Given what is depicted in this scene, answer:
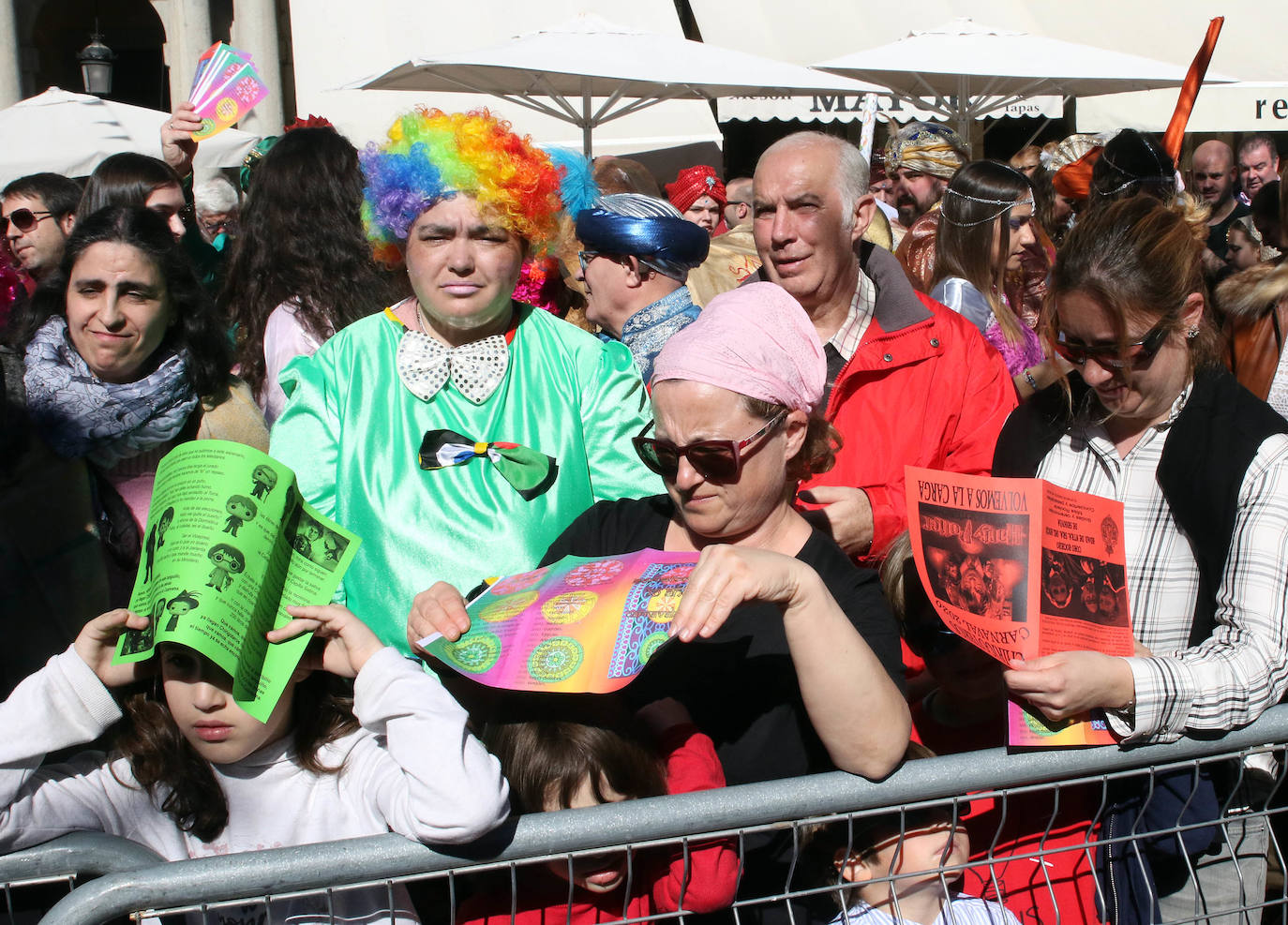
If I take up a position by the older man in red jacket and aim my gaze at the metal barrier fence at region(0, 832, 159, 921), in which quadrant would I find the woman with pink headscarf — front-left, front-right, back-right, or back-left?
front-left

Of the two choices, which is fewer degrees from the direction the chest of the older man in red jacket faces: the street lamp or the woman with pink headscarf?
the woman with pink headscarf

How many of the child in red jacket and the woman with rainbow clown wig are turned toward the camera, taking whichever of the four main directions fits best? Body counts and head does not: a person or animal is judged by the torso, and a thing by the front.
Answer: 2

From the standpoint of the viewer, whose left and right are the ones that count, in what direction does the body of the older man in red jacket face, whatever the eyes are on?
facing the viewer and to the left of the viewer

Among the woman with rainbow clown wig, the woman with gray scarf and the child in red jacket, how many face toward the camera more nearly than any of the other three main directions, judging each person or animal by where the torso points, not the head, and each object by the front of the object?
3

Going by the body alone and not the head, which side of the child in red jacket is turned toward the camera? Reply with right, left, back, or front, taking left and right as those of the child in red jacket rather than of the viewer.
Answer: front

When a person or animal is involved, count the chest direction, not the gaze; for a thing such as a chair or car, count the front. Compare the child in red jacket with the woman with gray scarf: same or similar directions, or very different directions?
same or similar directions

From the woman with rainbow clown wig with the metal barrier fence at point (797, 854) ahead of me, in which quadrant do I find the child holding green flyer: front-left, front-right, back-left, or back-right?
front-right

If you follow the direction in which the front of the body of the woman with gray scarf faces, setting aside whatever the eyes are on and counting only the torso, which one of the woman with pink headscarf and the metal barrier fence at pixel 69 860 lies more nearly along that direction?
the metal barrier fence
